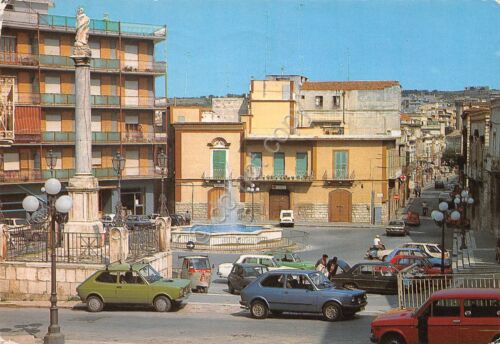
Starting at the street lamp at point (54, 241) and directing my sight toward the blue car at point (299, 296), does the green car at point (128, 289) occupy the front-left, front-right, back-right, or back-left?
front-left

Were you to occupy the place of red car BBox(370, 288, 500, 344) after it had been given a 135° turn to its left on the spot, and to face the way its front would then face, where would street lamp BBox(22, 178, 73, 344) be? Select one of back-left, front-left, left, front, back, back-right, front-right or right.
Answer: back-right

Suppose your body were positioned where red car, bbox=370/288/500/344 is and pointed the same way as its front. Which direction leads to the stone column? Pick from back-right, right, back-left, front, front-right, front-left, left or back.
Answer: front-right

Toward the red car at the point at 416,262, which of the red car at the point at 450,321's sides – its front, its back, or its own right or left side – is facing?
right

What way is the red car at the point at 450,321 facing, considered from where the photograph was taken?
facing to the left of the viewer

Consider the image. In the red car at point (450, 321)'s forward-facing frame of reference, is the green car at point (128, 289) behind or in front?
in front
